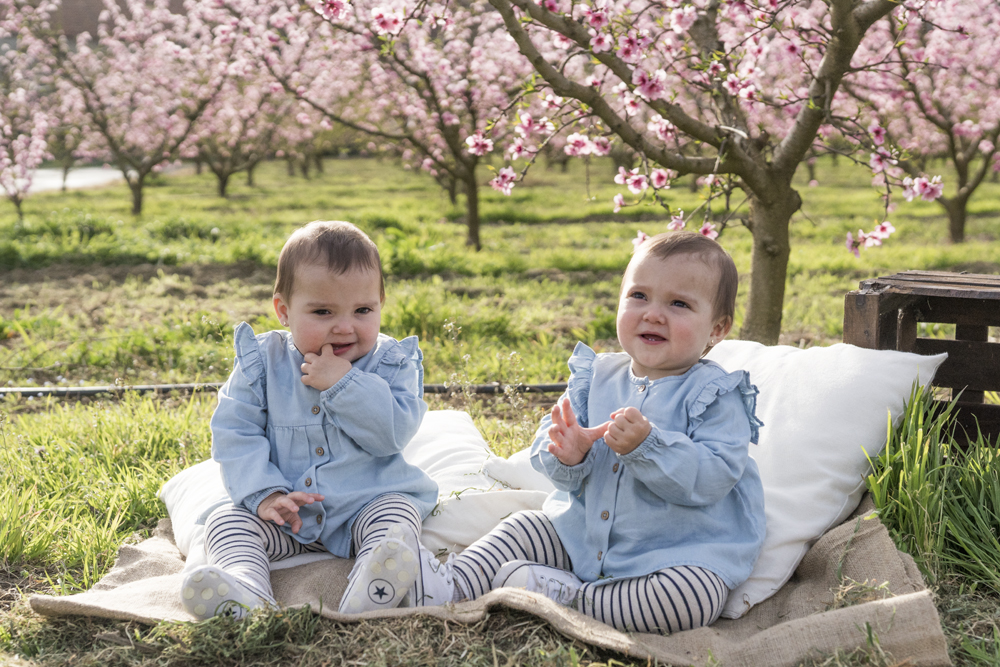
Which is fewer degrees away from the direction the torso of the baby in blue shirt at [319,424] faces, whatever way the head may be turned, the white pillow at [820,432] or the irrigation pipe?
the white pillow

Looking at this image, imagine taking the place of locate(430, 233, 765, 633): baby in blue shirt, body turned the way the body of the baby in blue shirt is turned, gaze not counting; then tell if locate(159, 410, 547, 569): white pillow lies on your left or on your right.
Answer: on your right

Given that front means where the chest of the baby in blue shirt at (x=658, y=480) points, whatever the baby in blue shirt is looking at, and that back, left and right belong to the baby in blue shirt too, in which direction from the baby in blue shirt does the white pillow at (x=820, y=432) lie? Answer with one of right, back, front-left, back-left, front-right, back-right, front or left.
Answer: back

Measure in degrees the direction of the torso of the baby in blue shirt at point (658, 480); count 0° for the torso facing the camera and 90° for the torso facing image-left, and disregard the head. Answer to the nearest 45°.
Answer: approximately 45°

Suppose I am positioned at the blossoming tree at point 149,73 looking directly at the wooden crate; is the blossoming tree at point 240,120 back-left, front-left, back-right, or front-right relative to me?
back-left

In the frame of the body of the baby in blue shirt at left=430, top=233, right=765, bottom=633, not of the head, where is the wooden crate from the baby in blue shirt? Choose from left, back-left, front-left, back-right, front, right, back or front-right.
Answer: back

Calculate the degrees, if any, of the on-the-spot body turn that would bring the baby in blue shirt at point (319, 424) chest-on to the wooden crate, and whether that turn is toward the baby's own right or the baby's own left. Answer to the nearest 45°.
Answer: approximately 90° to the baby's own left

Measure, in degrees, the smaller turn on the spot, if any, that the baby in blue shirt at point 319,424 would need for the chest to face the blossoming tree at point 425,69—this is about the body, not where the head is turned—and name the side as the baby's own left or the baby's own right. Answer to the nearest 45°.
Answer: approximately 180°

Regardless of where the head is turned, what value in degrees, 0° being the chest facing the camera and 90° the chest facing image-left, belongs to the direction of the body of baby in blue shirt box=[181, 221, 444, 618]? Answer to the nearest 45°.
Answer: approximately 0°

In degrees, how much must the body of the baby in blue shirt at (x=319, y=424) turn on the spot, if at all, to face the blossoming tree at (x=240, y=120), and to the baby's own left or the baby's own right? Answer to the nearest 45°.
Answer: approximately 180°
